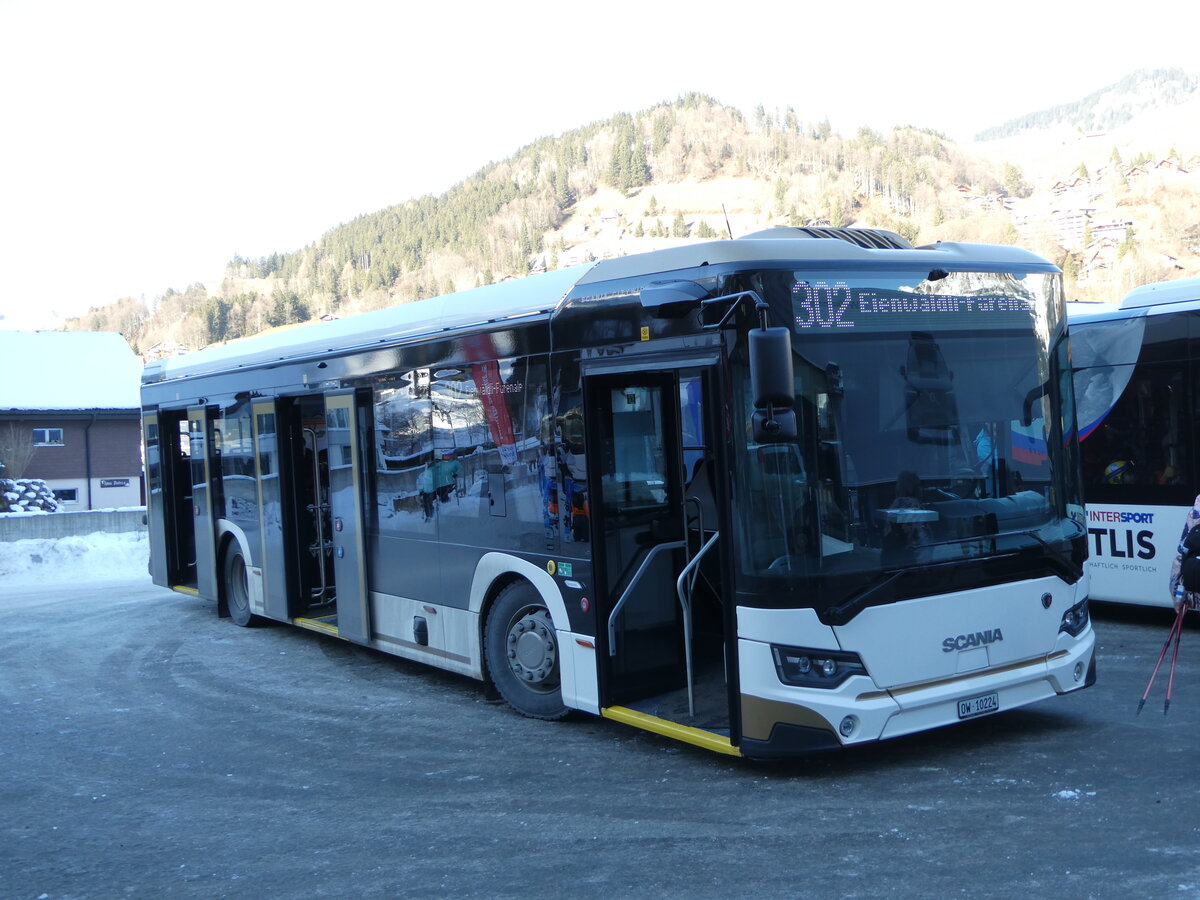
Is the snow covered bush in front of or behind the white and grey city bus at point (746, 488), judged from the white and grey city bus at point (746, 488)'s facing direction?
behind

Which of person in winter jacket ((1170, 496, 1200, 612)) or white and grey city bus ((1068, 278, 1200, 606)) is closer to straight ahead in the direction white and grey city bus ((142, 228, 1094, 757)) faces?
the person in winter jacket

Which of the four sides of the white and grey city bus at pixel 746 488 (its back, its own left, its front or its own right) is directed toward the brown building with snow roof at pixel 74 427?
back

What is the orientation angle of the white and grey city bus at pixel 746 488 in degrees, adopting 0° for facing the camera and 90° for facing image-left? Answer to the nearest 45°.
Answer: approximately 315°

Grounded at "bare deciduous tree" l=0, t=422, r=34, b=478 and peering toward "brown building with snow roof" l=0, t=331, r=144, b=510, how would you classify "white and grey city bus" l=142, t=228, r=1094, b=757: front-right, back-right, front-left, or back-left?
back-right

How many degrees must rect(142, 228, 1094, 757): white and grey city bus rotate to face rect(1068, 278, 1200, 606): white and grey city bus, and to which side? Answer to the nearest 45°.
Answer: approximately 90° to its left

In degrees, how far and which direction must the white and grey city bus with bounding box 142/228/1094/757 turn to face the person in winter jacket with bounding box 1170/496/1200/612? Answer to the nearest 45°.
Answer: approximately 45° to its left

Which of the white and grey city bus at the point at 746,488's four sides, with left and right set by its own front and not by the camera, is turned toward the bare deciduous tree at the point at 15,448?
back

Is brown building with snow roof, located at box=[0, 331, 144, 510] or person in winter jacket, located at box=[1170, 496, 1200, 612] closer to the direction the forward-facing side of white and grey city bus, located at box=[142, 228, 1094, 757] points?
the person in winter jacket
